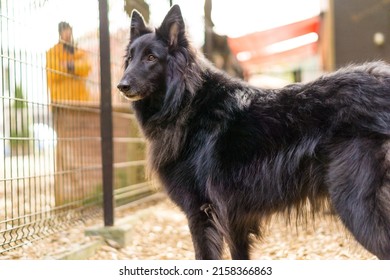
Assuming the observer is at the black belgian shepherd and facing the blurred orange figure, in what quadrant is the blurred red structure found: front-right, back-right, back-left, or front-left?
front-right

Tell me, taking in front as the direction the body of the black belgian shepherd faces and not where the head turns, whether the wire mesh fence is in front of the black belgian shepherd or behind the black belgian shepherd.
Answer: in front

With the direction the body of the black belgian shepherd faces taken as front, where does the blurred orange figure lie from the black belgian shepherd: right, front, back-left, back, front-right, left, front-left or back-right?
front-right

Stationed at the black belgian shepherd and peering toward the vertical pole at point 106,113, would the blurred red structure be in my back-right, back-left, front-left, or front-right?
front-right

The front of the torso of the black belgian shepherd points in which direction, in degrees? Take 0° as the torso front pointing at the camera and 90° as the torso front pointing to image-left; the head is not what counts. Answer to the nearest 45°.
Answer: approximately 90°

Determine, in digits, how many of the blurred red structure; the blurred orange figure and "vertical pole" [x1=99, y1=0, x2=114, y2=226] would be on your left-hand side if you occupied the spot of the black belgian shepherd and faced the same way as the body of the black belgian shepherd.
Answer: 0

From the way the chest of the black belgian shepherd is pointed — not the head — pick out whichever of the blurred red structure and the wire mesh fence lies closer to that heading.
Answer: the wire mesh fence

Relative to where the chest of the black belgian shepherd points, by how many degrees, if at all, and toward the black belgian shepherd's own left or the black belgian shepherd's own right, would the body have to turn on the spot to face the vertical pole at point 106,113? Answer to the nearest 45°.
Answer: approximately 45° to the black belgian shepherd's own right

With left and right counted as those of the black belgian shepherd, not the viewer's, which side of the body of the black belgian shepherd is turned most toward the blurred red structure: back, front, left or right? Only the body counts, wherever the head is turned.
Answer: right
